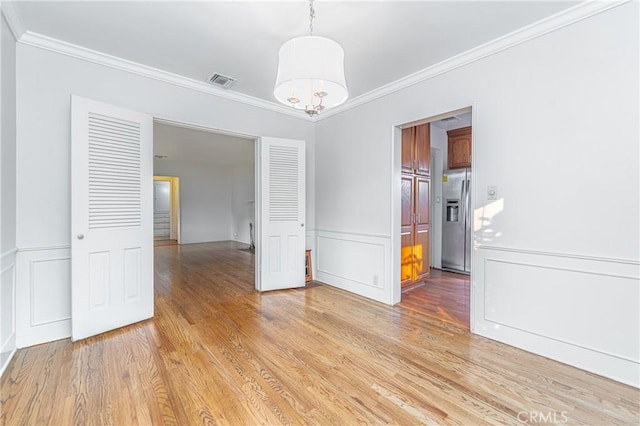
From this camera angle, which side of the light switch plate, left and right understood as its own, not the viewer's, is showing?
front

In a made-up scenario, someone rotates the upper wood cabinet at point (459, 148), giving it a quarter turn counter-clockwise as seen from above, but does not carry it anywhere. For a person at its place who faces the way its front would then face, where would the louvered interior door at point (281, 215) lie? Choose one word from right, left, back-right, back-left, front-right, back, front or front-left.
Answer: right

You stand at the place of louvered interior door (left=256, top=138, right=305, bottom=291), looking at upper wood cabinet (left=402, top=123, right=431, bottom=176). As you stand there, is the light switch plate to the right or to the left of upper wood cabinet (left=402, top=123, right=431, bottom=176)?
right

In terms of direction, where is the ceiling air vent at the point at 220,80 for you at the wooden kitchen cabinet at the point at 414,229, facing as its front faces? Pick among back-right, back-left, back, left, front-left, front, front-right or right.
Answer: right

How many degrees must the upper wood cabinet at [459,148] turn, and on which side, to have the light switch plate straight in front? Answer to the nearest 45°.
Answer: approximately 45° to its left

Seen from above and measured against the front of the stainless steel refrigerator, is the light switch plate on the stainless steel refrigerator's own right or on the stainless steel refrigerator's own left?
on the stainless steel refrigerator's own left

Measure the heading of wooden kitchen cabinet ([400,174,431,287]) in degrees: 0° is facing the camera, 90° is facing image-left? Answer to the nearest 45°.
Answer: approximately 315°

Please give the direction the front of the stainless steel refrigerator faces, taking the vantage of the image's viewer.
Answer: facing the viewer and to the left of the viewer

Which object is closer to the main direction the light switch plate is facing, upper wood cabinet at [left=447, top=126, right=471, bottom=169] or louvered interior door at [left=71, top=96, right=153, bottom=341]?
the louvered interior door

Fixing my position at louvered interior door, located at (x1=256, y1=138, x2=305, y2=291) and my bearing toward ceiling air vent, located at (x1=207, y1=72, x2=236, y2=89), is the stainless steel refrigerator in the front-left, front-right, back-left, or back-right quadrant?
back-left
